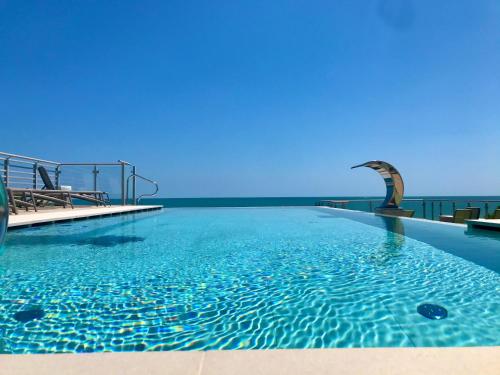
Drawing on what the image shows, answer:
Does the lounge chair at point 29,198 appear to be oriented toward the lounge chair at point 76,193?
no

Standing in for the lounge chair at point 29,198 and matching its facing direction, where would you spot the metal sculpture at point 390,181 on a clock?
The metal sculpture is roughly at 1 o'clock from the lounge chair.

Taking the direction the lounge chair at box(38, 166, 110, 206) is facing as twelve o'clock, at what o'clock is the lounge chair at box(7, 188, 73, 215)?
the lounge chair at box(7, 188, 73, 215) is roughly at 4 o'clock from the lounge chair at box(38, 166, 110, 206).

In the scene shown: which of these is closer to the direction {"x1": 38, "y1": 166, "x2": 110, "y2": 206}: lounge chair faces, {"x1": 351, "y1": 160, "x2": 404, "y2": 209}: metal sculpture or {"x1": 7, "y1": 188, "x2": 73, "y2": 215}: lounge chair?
the metal sculpture

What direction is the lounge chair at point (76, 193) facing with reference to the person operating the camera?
facing to the right of the viewer

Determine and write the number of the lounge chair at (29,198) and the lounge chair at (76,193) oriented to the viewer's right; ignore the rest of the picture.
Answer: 2

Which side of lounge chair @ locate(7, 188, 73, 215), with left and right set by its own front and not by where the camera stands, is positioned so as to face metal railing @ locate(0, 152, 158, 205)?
left

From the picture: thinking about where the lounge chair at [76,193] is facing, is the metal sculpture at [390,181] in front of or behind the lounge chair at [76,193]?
in front

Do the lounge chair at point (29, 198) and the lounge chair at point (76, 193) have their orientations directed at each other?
no

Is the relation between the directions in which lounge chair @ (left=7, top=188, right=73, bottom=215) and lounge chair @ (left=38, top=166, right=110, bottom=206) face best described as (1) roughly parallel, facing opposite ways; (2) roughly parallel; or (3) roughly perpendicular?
roughly parallel

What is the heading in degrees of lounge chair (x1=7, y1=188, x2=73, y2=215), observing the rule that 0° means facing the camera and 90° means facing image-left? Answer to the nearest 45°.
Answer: approximately 270°
